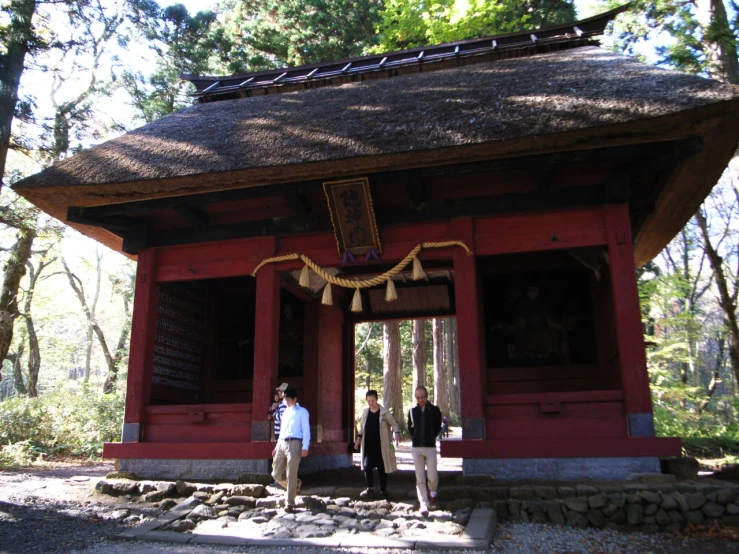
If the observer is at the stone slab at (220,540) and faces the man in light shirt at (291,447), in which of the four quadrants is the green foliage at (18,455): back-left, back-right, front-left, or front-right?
front-left

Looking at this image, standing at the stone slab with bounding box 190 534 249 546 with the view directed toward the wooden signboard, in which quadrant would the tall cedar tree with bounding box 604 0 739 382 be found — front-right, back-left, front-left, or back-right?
front-right

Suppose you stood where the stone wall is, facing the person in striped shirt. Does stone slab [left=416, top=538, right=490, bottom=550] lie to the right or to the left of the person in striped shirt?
left

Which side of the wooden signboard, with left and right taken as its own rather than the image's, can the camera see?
front

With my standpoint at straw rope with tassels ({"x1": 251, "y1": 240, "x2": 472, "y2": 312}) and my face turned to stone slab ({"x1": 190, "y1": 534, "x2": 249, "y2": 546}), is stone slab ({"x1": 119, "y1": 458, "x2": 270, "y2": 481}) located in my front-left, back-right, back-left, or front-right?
front-right

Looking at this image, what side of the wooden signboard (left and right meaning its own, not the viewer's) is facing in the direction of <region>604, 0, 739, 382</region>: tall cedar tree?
left
